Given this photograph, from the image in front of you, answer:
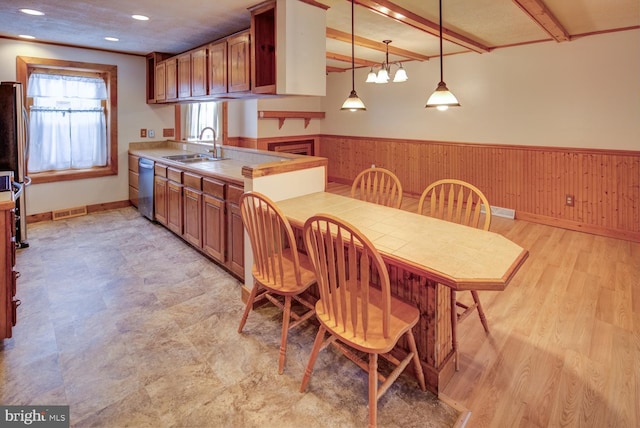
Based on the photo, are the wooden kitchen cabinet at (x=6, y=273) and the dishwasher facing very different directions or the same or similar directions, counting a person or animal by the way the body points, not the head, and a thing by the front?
very different directions

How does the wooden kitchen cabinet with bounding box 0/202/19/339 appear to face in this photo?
to the viewer's right

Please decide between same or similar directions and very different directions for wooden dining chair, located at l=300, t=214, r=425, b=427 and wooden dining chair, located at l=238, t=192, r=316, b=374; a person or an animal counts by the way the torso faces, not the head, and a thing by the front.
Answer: same or similar directions

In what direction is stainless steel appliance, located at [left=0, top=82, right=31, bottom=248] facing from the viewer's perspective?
to the viewer's right

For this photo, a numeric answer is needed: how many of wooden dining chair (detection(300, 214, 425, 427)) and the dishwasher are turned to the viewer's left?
1

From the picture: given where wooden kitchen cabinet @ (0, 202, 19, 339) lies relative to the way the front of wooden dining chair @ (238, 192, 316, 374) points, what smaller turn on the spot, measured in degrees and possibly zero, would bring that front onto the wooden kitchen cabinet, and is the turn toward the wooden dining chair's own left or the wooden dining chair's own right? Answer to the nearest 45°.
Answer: approximately 135° to the wooden dining chair's own left

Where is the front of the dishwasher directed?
to the viewer's left

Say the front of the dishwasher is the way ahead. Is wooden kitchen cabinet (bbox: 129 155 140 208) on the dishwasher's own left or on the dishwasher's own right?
on the dishwasher's own right

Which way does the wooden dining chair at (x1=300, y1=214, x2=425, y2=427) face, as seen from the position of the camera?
facing away from the viewer and to the right of the viewer

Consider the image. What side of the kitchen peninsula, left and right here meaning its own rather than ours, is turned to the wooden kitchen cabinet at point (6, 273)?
front

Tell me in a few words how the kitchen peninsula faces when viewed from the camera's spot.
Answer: facing the viewer and to the left of the viewer

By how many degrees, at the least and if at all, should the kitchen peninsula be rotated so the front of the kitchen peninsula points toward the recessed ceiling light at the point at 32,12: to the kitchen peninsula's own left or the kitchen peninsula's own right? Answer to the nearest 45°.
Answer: approximately 45° to the kitchen peninsula's own right

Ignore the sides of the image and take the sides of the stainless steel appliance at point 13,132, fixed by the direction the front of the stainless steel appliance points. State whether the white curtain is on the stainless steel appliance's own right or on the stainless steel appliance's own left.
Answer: on the stainless steel appliance's own left

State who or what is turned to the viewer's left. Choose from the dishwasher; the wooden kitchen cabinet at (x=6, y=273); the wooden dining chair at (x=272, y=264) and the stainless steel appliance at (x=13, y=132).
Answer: the dishwasher
